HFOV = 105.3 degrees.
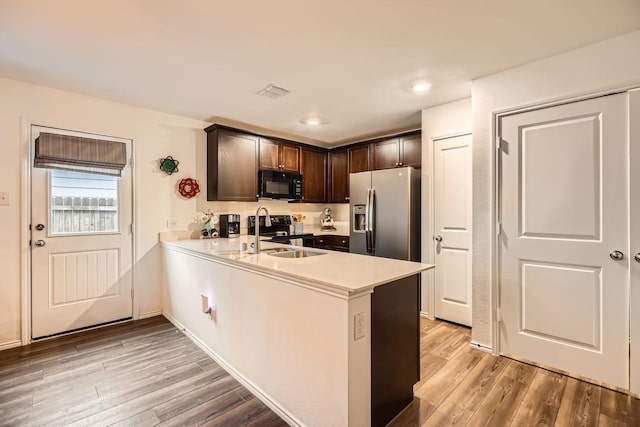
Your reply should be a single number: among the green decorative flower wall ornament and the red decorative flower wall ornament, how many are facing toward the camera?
2

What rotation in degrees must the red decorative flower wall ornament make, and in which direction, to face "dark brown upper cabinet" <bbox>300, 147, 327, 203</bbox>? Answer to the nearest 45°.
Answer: approximately 90° to its left

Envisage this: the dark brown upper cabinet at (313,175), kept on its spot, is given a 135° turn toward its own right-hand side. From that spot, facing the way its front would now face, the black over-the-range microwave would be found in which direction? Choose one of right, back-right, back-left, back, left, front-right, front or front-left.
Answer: front-left

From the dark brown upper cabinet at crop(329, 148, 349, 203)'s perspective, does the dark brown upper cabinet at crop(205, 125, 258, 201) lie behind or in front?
in front

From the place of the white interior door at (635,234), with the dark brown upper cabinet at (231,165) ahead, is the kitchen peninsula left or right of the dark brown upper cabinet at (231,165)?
left

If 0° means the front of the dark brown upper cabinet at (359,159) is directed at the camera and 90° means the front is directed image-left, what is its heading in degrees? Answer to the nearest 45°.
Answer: approximately 45°

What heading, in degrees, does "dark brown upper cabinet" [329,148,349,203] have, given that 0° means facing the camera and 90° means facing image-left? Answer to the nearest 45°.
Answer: approximately 45°

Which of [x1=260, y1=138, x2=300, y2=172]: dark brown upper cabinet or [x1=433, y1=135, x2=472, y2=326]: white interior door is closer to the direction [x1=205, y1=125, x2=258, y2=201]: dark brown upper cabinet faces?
the white interior door

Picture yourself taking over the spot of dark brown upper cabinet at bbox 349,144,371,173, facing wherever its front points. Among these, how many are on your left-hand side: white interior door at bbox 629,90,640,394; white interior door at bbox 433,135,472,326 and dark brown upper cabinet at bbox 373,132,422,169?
3
